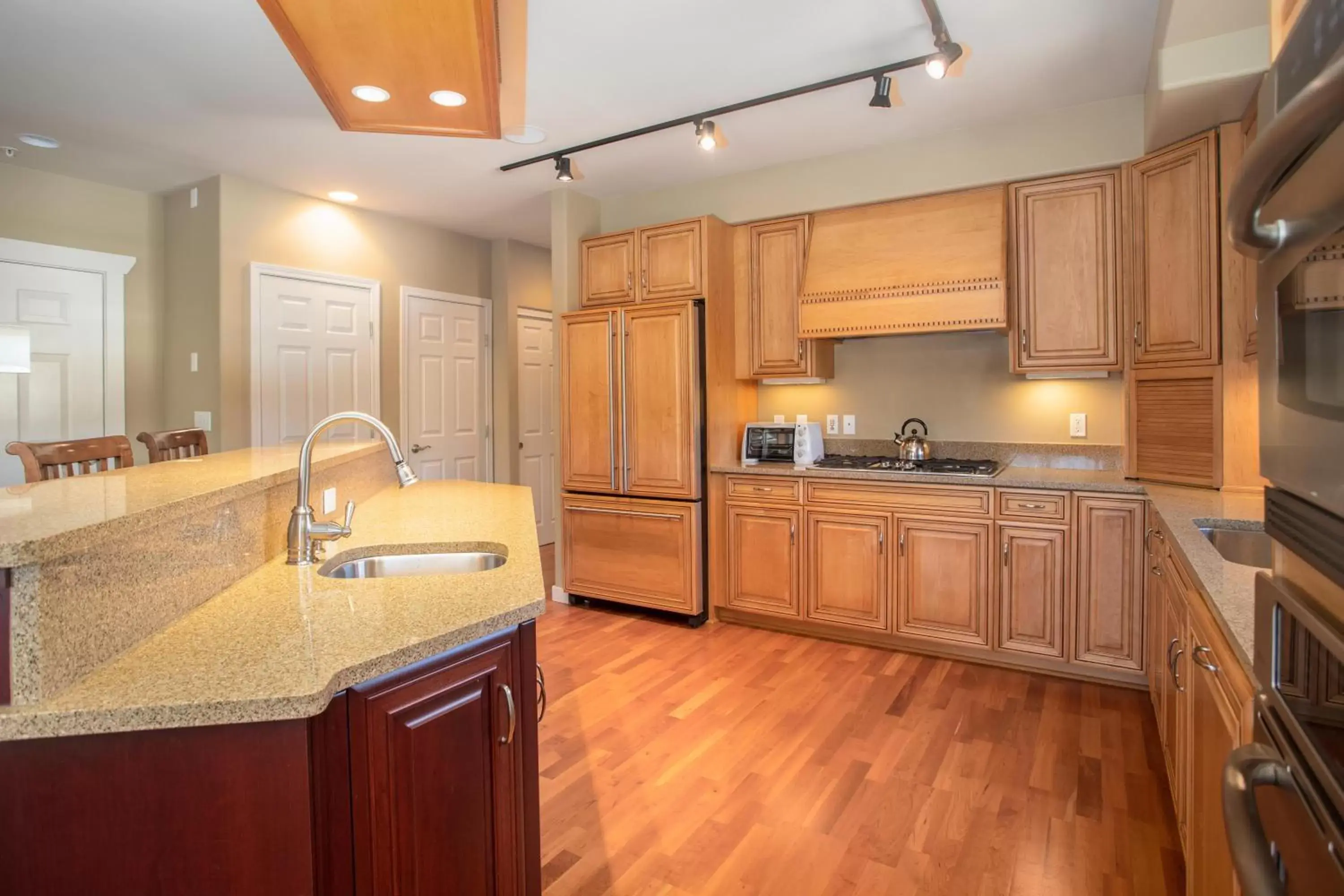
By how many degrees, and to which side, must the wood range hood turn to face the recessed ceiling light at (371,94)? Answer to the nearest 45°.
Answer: approximately 45° to its right

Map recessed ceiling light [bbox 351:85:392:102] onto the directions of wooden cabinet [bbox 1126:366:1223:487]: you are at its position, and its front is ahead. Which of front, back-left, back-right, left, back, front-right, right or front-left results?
front

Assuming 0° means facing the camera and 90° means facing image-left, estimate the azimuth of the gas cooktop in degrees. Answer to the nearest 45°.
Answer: approximately 0°

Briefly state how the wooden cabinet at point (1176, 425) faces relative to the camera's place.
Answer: facing the viewer and to the left of the viewer

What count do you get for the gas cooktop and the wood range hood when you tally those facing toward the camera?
2

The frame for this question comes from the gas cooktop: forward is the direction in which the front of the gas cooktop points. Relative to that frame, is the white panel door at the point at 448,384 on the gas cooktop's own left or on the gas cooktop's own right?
on the gas cooktop's own right

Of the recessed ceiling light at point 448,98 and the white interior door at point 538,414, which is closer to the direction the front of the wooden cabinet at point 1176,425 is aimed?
the recessed ceiling light

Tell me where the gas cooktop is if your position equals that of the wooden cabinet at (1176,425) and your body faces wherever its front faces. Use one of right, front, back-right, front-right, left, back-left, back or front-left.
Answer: front-right

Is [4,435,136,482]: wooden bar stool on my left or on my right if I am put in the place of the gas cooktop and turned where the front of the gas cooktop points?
on my right

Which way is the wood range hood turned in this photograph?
toward the camera

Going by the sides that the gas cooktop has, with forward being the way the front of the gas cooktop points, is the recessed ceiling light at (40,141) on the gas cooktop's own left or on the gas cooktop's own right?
on the gas cooktop's own right

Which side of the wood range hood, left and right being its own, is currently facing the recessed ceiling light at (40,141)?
right

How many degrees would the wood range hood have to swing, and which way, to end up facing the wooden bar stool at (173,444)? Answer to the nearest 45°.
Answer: approximately 45° to its right

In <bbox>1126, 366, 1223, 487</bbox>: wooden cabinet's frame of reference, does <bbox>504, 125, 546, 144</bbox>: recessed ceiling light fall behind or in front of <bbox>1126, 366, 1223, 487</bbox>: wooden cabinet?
in front
